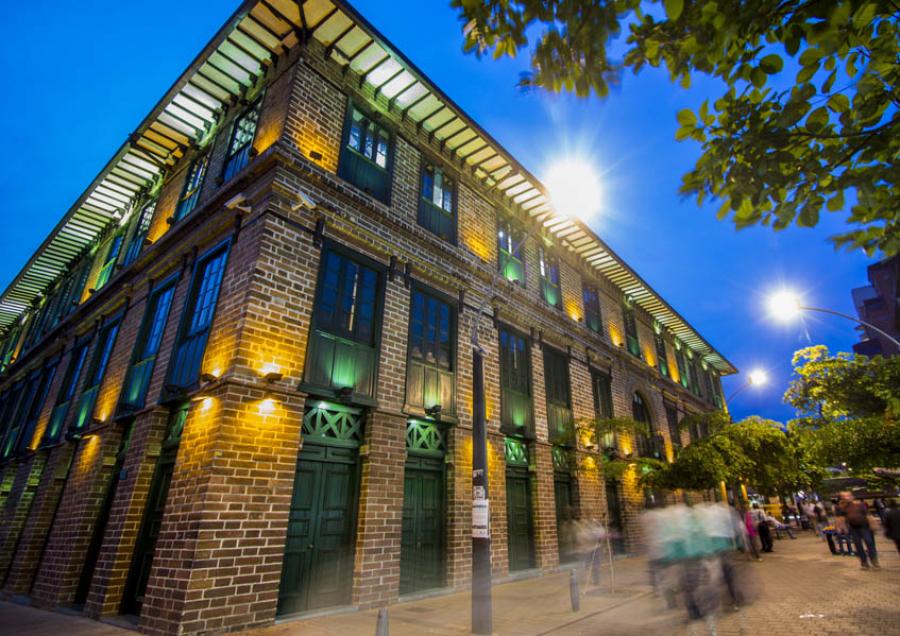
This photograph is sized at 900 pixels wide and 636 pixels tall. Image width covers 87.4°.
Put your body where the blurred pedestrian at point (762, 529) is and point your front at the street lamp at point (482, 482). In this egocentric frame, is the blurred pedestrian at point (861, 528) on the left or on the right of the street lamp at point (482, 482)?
left
